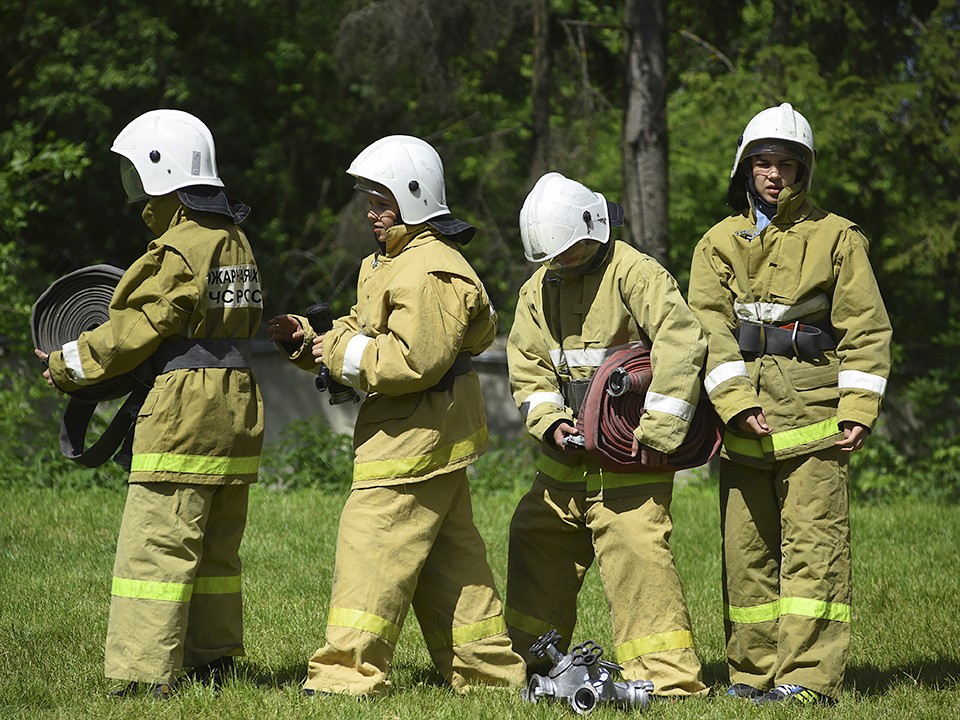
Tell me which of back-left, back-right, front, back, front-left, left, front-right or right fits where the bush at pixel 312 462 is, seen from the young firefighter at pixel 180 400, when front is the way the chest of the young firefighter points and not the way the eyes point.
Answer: front-right

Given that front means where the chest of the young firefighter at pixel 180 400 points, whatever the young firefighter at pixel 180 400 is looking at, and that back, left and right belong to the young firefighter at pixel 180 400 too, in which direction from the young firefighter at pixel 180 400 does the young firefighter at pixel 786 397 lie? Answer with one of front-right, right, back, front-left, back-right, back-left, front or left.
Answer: back-right

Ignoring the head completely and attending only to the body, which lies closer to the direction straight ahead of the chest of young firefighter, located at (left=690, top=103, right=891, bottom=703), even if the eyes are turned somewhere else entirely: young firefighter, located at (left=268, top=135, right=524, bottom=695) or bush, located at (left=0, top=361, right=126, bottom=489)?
the young firefighter

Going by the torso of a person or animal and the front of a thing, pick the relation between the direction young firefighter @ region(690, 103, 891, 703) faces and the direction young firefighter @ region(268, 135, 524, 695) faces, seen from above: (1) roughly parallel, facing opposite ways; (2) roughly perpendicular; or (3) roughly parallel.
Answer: roughly perpendicular

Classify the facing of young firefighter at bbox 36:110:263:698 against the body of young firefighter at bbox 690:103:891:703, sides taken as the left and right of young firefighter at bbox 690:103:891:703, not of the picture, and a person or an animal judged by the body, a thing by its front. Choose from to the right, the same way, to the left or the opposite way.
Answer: to the right

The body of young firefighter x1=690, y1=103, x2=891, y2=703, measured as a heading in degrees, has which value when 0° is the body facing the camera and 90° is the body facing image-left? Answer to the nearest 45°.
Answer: approximately 0°

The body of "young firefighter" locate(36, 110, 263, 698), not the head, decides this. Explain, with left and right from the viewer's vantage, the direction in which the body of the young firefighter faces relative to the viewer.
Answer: facing away from the viewer and to the left of the viewer

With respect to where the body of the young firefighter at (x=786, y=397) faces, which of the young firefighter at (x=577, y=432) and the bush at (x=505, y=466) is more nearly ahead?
the young firefighter

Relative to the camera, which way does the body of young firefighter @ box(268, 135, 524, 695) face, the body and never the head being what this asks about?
to the viewer's left

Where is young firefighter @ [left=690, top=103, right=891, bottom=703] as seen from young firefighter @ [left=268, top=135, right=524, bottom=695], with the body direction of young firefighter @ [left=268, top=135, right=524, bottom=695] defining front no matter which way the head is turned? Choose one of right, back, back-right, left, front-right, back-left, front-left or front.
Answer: back

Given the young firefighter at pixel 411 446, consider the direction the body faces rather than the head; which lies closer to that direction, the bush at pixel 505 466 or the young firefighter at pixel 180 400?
the young firefighter

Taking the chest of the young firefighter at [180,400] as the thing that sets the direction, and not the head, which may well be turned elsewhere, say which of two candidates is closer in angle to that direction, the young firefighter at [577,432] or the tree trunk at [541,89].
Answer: the tree trunk

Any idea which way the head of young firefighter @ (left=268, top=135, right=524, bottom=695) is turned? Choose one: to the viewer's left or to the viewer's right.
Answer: to the viewer's left

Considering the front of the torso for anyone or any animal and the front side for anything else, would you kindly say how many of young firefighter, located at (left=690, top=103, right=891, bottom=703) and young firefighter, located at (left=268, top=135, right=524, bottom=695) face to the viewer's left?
1
